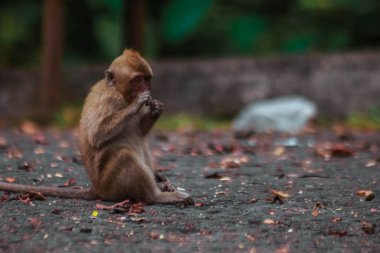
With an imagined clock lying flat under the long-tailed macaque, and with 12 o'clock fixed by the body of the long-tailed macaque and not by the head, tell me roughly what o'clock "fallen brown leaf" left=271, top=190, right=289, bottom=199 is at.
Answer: The fallen brown leaf is roughly at 12 o'clock from the long-tailed macaque.

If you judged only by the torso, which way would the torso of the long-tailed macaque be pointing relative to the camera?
to the viewer's right

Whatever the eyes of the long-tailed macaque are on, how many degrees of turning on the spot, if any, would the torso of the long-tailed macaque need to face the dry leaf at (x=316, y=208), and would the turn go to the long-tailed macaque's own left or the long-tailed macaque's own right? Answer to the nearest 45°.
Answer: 0° — it already faces it

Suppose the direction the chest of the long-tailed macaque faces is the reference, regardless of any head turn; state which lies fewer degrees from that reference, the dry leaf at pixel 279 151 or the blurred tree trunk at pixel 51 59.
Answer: the dry leaf

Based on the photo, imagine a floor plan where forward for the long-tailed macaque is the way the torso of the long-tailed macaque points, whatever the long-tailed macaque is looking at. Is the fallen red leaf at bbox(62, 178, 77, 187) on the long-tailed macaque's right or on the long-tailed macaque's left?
on the long-tailed macaque's left

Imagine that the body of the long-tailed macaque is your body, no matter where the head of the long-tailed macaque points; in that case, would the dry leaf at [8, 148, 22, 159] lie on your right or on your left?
on your left
